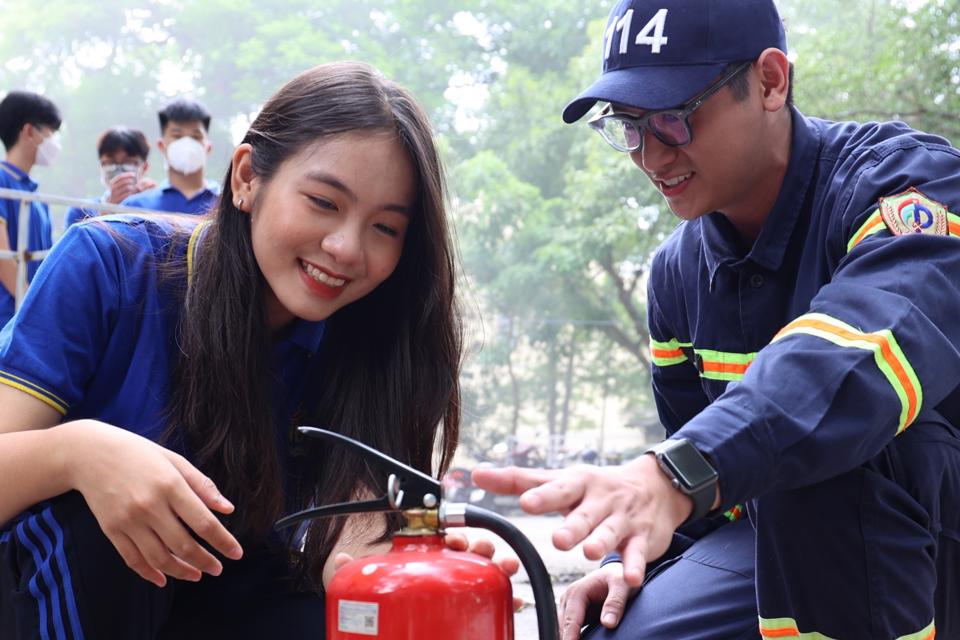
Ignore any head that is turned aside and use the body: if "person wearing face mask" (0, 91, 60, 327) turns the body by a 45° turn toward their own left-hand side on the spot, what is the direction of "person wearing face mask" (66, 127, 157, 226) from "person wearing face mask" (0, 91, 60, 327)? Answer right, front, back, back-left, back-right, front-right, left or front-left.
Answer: front

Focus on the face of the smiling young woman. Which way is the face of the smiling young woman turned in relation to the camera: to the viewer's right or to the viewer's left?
to the viewer's right

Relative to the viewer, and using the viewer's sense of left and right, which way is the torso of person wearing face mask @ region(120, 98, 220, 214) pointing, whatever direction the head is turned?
facing the viewer

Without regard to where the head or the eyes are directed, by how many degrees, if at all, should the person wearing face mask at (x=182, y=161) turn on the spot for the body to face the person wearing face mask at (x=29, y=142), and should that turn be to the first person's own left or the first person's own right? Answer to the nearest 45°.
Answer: approximately 90° to the first person's own right

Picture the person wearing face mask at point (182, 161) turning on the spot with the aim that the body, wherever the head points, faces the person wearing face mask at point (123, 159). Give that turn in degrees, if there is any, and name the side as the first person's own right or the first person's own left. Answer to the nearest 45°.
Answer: approximately 135° to the first person's own right

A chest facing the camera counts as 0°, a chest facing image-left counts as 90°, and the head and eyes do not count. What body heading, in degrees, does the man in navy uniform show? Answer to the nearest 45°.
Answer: approximately 45°

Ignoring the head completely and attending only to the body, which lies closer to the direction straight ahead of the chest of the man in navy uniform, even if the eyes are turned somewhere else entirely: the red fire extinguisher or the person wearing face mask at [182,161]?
the red fire extinguisher

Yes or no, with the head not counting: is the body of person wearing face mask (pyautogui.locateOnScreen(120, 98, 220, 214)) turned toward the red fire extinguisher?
yes

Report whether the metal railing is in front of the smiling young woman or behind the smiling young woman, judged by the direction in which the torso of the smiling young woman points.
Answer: behind

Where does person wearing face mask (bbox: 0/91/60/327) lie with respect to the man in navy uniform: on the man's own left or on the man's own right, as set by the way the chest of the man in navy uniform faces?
on the man's own right

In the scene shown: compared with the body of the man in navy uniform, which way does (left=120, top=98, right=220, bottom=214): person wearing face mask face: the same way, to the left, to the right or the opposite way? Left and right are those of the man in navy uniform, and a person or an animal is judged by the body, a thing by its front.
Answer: to the left

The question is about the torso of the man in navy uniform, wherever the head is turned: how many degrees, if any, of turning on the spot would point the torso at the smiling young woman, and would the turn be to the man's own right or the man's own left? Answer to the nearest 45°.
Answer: approximately 45° to the man's own right

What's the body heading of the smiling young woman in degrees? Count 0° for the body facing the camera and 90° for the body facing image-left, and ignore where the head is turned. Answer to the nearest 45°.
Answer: approximately 315°

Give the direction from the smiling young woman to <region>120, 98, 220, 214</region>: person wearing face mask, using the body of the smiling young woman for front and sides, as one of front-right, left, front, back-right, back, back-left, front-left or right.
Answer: back-left

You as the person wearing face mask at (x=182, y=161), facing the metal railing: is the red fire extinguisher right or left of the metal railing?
left

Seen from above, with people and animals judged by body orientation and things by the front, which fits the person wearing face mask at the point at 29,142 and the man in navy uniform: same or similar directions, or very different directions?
very different directions
